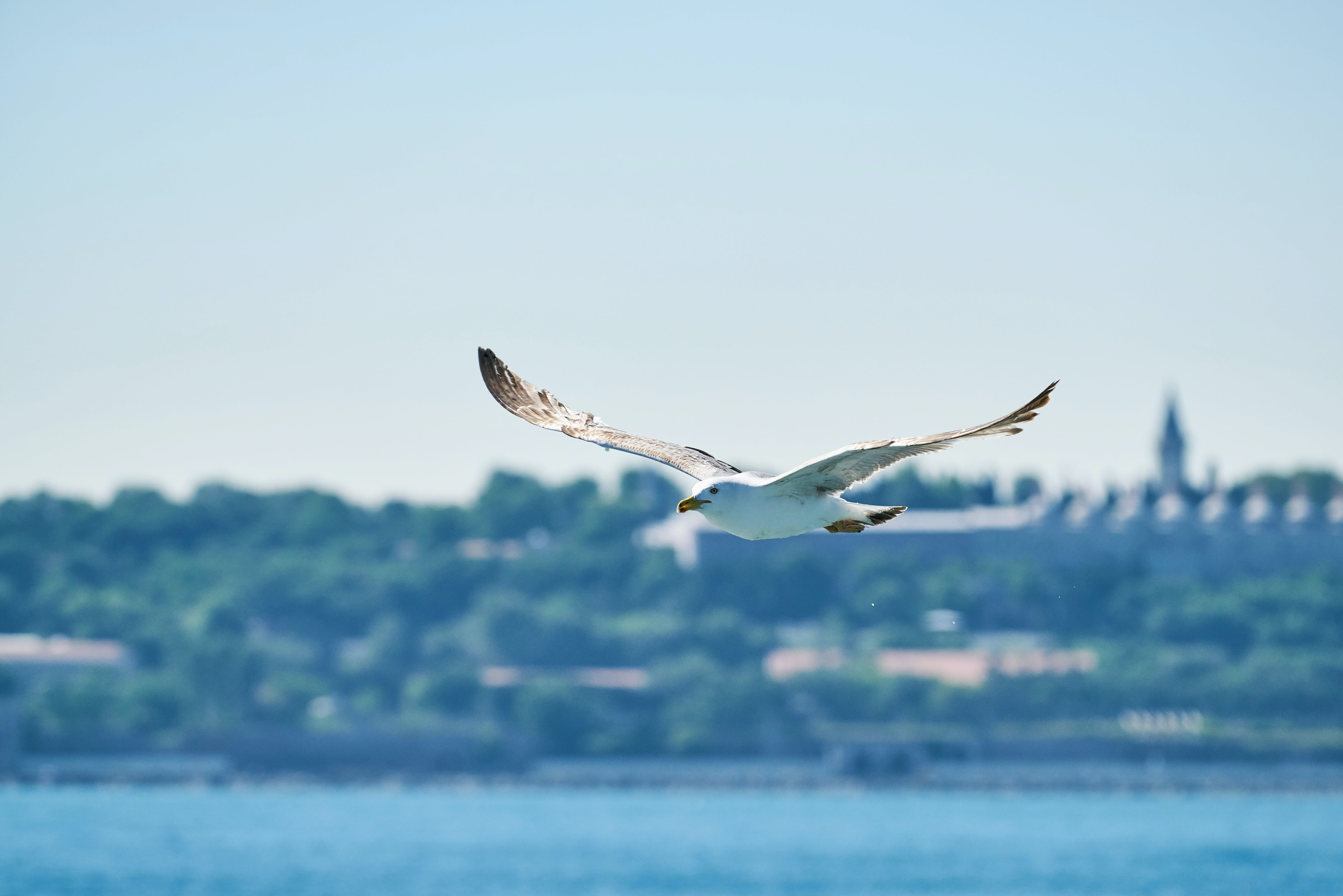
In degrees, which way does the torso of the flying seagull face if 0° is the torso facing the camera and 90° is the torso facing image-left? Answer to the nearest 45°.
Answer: approximately 45°
